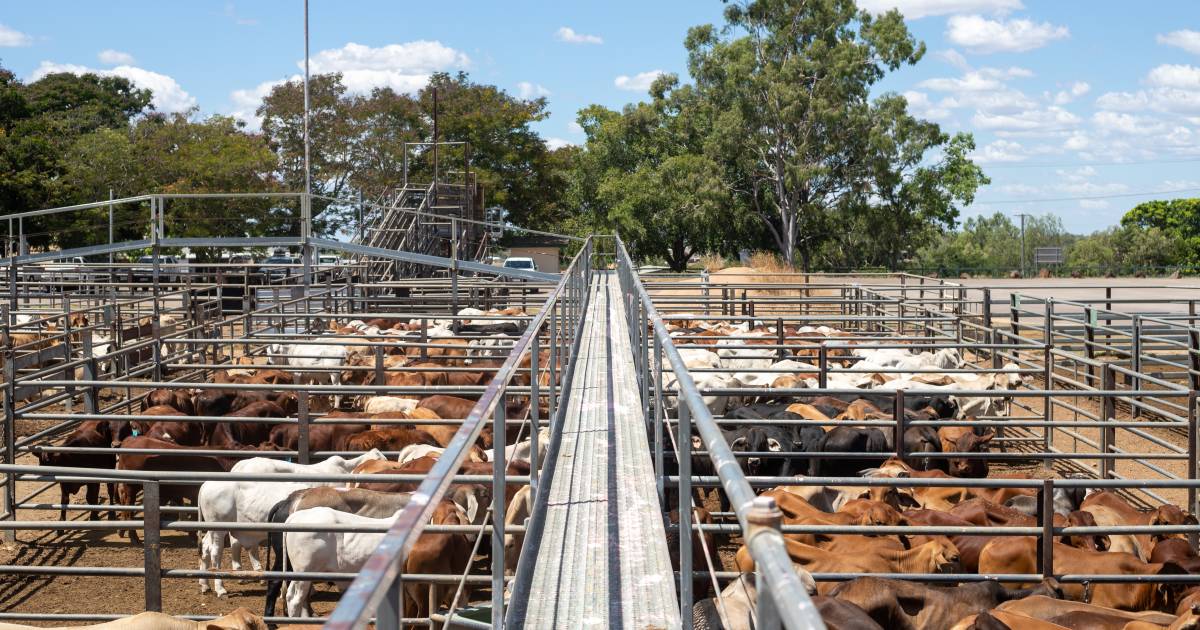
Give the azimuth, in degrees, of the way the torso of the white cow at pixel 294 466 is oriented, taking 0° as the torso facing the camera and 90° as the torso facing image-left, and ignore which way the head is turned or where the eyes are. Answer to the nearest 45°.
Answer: approximately 270°

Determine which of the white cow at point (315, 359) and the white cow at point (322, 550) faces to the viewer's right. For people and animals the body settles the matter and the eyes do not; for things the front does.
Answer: the white cow at point (322, 550)

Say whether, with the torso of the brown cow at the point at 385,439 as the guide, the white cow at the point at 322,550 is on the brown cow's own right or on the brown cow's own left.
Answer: on the brown cow's own right

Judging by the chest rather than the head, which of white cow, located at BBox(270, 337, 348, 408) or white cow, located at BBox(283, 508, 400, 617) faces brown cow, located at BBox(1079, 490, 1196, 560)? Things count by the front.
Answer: white cow, located at BBox(283, 508, 400, 617)

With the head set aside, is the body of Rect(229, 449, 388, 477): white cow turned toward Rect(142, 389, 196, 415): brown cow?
no

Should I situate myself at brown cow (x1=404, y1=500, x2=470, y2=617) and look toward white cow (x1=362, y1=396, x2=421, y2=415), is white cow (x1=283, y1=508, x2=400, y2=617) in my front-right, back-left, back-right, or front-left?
front-left

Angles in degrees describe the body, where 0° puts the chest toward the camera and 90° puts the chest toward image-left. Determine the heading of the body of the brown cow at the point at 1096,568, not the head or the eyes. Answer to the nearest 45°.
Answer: approximately 270°

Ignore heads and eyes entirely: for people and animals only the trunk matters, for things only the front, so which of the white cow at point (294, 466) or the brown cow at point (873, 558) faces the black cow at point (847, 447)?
the white cow

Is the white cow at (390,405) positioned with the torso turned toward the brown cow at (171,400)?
no

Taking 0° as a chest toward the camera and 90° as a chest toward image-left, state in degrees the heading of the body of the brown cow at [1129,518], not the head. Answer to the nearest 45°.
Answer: approximately 270°

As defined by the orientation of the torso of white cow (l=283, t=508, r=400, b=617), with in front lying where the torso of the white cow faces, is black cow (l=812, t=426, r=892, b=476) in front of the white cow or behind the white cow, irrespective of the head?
in front

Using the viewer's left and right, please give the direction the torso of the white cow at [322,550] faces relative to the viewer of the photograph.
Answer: facing to the right of the viewer

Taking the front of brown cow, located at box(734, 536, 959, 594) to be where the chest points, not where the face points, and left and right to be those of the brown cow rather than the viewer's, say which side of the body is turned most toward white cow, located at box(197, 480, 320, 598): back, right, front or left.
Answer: back
